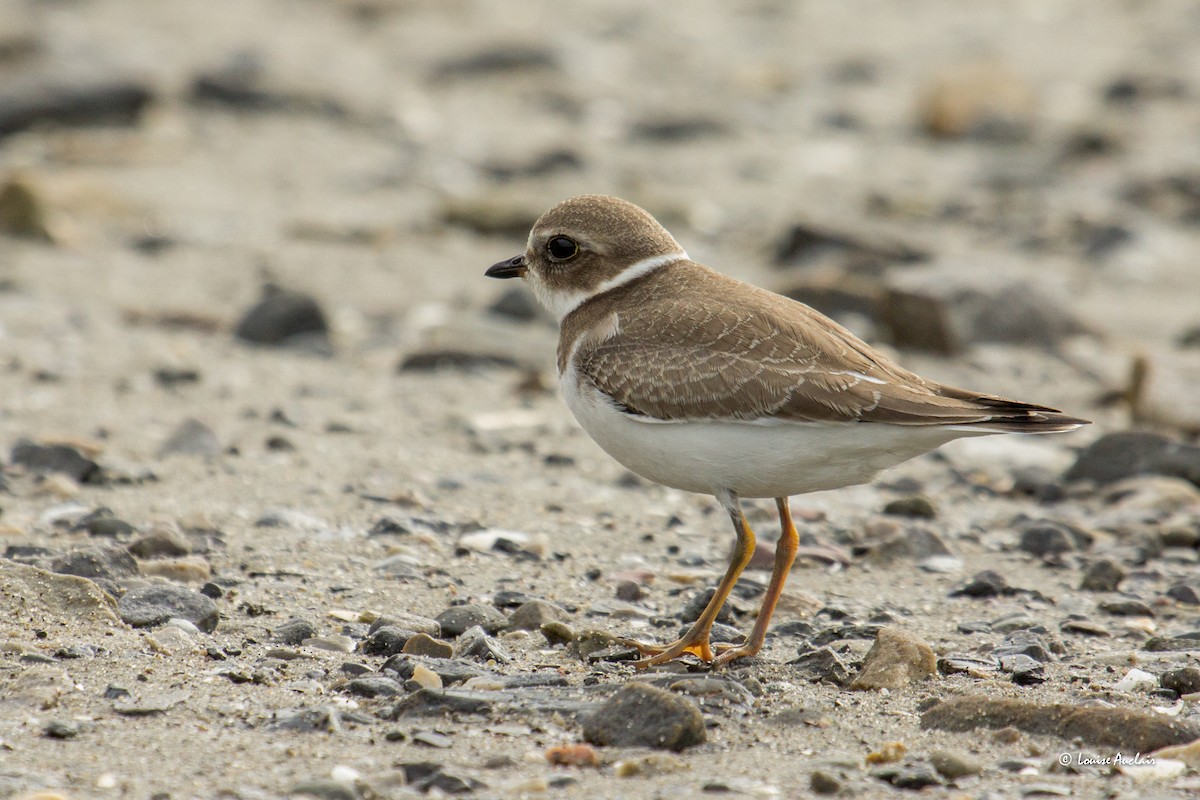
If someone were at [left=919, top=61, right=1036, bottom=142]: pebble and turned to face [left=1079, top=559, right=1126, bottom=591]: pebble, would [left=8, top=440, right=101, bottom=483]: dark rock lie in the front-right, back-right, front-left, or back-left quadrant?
front-right

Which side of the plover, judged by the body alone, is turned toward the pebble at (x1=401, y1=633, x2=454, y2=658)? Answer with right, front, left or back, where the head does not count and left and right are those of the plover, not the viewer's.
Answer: front

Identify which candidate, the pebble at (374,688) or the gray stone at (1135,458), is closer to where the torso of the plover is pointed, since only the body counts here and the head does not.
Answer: the pebble

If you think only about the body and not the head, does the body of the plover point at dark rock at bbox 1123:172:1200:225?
no

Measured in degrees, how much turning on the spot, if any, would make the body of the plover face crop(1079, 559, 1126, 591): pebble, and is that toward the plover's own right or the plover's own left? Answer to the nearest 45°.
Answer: approximately 135° to the plover's own right

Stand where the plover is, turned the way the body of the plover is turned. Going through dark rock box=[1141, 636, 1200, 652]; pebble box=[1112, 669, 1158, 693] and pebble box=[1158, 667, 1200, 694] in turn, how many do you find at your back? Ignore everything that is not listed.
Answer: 3

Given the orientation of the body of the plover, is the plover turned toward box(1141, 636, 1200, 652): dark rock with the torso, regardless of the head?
no

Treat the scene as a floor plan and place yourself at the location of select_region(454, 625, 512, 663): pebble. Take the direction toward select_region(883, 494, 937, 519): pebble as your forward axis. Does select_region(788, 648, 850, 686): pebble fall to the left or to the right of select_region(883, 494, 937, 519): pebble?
right

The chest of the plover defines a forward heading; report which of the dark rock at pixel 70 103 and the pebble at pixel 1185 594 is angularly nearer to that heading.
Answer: the dark rock

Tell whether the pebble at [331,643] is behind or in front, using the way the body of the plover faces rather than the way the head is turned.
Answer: in front

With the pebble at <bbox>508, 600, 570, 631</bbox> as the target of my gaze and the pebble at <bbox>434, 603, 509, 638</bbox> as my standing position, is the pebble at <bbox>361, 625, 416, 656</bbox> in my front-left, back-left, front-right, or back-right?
back-right

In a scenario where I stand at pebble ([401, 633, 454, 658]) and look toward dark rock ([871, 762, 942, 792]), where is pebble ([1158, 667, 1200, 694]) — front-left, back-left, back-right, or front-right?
front-left

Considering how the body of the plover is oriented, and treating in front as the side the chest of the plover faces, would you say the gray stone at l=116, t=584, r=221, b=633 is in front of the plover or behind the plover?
in front

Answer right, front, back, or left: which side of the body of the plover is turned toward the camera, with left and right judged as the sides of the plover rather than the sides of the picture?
left

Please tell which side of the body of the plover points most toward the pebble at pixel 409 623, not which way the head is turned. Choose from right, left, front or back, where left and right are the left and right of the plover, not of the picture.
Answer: front

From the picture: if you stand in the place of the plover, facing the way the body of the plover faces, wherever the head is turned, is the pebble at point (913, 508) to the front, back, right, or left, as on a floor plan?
right

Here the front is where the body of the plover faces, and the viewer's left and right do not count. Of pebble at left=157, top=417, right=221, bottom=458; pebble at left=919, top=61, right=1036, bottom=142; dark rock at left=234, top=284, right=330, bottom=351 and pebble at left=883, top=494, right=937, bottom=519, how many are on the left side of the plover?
0
